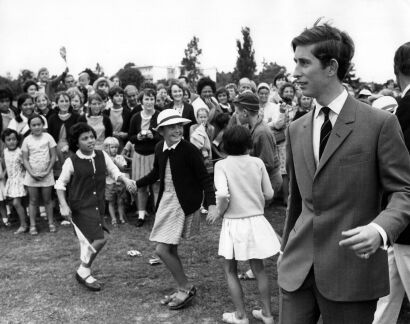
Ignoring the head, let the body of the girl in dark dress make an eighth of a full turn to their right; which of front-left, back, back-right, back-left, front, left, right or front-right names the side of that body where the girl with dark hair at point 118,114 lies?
back

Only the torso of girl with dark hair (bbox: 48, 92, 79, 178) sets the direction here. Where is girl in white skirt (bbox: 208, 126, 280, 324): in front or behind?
in front

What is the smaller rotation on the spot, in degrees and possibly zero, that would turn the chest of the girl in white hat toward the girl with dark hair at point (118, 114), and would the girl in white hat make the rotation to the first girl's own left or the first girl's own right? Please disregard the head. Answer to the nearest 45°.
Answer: approximately 135° to the first girl's own right

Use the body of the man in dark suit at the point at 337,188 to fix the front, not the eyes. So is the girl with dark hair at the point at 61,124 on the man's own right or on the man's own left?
on the man's own right

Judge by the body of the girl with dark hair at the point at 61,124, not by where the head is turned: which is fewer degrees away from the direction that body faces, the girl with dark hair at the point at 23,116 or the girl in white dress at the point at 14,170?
the girl in white dress

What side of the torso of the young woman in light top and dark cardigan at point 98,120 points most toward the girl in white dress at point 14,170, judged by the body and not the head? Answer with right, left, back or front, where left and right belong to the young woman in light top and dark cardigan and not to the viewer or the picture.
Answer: right

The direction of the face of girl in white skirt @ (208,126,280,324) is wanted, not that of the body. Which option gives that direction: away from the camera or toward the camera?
away from the camera

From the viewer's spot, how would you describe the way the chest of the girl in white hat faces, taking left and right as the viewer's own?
facing the viewer and to the left of the viewer

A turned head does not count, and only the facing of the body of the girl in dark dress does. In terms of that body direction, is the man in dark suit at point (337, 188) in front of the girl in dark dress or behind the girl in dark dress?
in front

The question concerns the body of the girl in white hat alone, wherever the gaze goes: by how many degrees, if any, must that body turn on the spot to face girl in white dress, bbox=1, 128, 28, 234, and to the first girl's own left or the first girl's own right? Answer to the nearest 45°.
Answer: approximately 90° to the first girl's own right

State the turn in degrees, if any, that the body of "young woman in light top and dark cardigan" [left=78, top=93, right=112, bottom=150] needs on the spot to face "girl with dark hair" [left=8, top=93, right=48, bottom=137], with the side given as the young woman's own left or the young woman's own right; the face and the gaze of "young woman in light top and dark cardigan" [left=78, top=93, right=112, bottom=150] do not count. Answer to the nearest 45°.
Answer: approximately 135° to the young woman's own right

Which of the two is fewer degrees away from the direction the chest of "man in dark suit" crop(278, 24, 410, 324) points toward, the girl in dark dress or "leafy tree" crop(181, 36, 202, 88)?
the girl in dark dress

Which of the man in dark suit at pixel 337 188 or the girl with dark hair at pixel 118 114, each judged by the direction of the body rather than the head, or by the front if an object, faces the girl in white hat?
the girl with dark hair
